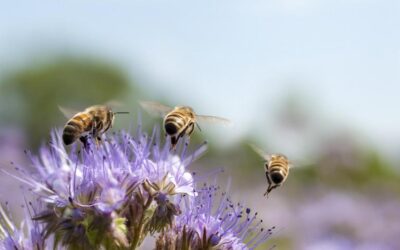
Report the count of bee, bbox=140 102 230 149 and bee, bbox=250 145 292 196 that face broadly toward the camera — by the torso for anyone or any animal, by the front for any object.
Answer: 0

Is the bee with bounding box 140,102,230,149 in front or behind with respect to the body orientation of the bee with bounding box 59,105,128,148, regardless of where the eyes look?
in front

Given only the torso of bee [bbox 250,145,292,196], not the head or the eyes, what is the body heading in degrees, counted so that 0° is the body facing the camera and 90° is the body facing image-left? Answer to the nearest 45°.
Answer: approximately 180°

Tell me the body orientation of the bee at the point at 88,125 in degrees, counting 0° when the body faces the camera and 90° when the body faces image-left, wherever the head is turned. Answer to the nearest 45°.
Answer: approximately 225°

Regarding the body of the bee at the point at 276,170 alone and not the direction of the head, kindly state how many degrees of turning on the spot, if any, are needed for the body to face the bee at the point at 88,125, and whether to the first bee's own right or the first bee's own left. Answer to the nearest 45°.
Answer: approximately 135° to the first bee's own left

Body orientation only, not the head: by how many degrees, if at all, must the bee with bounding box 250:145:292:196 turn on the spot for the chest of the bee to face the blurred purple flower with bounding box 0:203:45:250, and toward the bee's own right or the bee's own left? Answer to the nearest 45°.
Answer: approximately 135° to the bee's own left

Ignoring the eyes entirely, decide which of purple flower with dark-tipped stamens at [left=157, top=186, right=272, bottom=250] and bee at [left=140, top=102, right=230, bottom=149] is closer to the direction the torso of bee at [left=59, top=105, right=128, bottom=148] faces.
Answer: the bee

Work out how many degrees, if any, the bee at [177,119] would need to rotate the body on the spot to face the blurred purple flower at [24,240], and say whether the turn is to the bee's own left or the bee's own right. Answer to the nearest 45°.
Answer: approximately 180°
